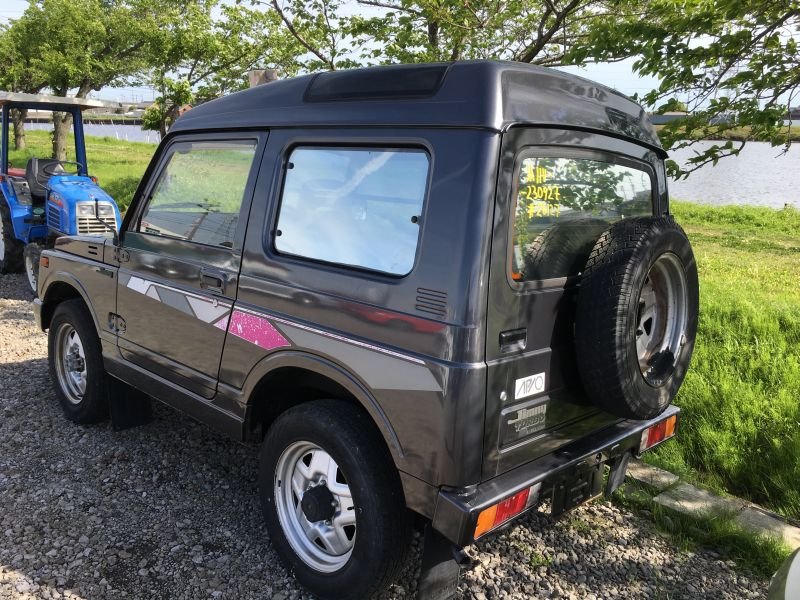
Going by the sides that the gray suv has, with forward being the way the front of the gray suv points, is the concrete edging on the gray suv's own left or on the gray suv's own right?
on the gray suv's own right

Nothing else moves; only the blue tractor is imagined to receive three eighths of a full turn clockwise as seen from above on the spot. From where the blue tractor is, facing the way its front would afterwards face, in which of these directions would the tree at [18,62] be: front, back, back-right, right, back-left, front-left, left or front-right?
right

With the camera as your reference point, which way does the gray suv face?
facing away from the viewer and to the left of the viewer

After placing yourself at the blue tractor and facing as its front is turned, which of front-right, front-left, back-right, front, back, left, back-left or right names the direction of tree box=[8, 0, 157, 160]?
back-left

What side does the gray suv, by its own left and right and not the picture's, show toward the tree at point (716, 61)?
right

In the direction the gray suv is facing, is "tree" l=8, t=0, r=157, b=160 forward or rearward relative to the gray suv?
forward

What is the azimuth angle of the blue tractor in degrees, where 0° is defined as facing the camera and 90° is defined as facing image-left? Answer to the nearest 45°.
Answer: approximately 315°

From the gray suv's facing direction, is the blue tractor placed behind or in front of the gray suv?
in front

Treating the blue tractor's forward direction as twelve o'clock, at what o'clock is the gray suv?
The gray suv is roughly at 1 o'clock from the blue tractor.
